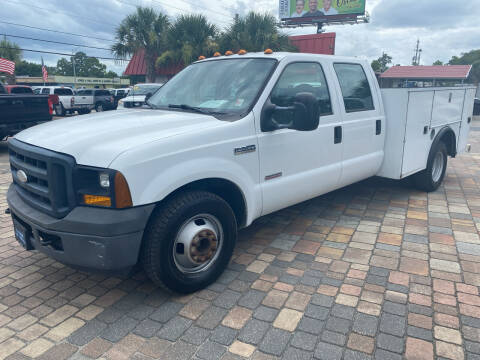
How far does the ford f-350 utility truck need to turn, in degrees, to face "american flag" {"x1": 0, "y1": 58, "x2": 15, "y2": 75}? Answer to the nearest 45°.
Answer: approximately 90° to its right

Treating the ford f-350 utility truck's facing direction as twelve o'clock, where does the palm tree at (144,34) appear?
The palm tree is roughly at 4 o'clock from the ford f-350 utility truck.

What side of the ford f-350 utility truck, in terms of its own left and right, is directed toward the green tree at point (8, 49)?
right

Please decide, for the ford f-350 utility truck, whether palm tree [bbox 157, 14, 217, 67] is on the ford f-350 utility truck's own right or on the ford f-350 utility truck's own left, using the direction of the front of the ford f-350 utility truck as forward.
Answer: on the ford f-350 utility truck's own right

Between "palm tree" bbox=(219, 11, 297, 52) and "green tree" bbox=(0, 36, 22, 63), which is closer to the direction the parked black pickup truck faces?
the green tree

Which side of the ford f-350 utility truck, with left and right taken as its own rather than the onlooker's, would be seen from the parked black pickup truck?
right
